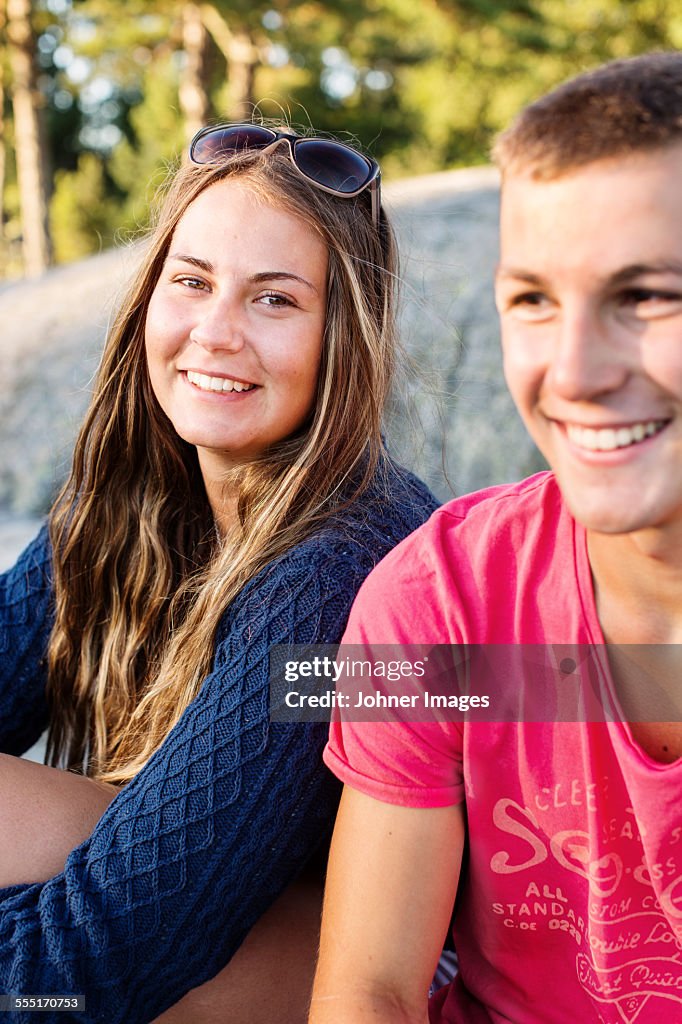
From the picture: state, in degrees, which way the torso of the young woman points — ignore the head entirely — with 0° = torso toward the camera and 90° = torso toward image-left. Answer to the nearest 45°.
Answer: approximately 45°

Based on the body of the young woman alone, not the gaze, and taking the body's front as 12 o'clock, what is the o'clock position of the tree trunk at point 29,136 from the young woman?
The tree trunk is roughly at 4 o'clock from the young woman.

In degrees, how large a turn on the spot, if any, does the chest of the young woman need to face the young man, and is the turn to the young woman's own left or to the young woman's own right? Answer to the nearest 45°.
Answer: approximately 90° to the young woman's own left

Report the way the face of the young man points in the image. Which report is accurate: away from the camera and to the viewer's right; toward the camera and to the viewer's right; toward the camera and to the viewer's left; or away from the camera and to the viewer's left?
toward the camera and to the viewer's left
